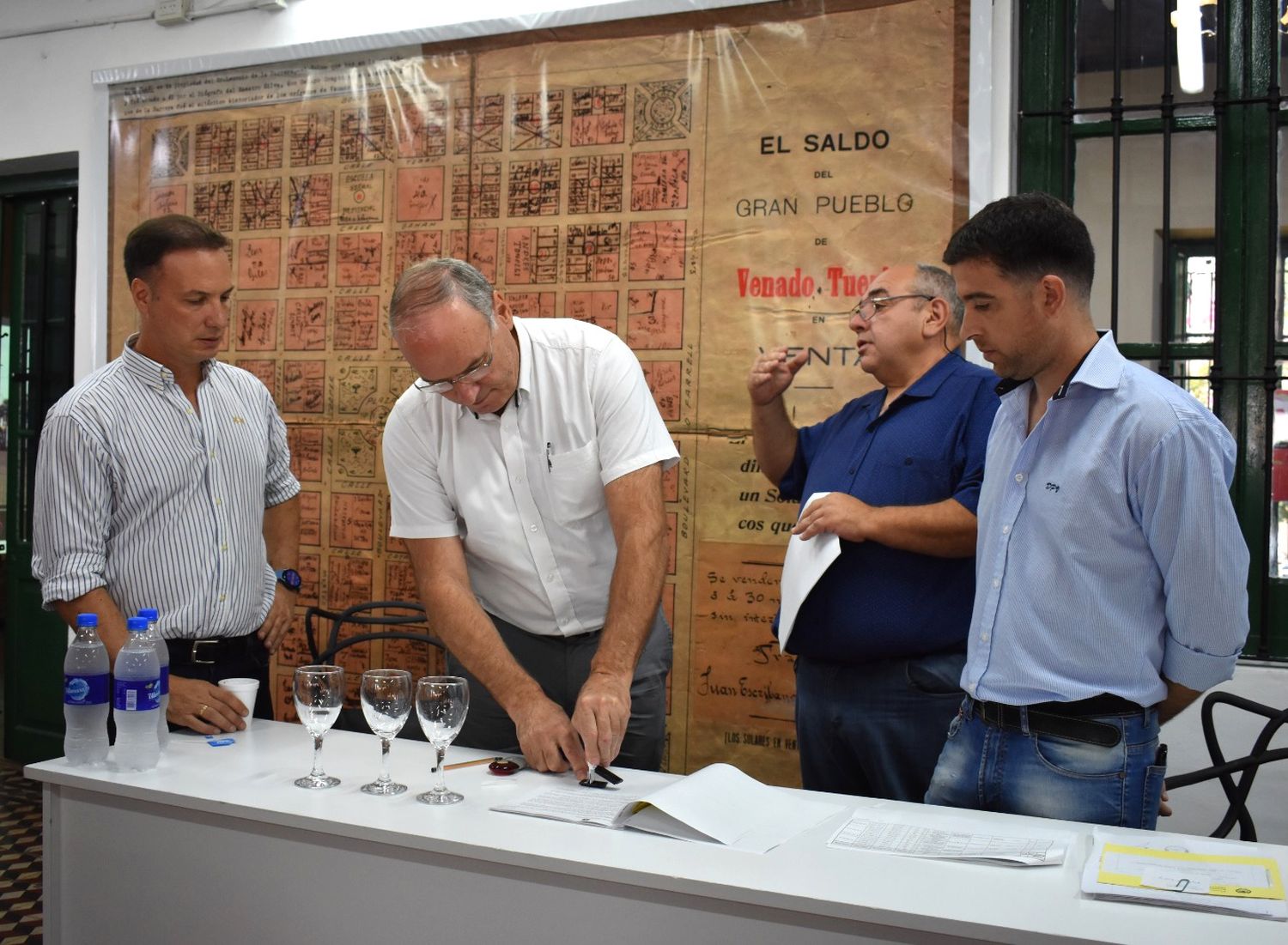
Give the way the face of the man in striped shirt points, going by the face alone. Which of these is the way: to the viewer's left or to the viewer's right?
to the viewer's right

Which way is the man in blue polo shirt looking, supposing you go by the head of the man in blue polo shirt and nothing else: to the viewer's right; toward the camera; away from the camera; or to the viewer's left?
to the viewer's left

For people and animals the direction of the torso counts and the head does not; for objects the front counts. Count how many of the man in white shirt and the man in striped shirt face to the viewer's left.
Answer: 0

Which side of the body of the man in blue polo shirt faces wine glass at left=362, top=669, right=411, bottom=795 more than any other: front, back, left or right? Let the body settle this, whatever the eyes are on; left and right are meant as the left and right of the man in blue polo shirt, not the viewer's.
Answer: front

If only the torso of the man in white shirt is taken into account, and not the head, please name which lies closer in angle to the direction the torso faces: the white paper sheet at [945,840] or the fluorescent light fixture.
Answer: the white paper sheet

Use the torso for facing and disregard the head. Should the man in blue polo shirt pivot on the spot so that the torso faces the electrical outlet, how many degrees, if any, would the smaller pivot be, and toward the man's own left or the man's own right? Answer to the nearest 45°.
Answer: approximately 90° to the man's own right

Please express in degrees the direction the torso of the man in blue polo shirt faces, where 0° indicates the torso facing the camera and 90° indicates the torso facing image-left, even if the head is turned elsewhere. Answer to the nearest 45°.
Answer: approximately 45°

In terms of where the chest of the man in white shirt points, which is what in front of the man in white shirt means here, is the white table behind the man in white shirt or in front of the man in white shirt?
in front

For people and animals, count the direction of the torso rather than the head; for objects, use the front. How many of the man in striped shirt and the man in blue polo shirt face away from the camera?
0
